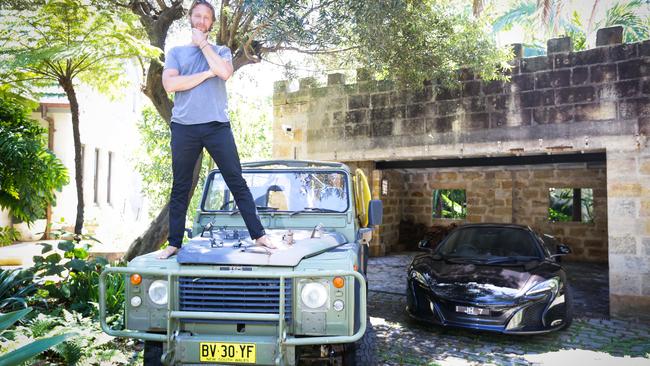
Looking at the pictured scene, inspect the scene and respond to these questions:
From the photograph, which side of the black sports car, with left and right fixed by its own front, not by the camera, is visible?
front

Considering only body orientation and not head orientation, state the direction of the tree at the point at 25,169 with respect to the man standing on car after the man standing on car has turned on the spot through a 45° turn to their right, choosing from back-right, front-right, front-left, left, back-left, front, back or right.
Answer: right

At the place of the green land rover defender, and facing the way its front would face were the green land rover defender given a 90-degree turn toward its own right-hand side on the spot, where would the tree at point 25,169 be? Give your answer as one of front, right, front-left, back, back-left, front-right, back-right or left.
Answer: front-right

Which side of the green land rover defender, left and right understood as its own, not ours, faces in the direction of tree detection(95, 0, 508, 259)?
back

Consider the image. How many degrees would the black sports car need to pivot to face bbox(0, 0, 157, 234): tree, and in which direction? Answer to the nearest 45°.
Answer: approximately 90° to its right

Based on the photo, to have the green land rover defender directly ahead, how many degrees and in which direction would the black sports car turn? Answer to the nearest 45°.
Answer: approximately 45° to its right

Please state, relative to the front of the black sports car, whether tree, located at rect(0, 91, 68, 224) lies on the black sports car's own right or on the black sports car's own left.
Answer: on the black sports car's own right

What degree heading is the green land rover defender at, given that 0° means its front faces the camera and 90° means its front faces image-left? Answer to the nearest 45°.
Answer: approximately 0°

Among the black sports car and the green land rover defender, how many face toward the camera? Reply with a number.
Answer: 2

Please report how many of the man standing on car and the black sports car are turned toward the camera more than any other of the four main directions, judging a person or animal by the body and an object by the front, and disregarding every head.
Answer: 2

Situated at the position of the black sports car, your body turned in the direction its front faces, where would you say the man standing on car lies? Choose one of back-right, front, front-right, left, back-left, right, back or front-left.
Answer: front-right
